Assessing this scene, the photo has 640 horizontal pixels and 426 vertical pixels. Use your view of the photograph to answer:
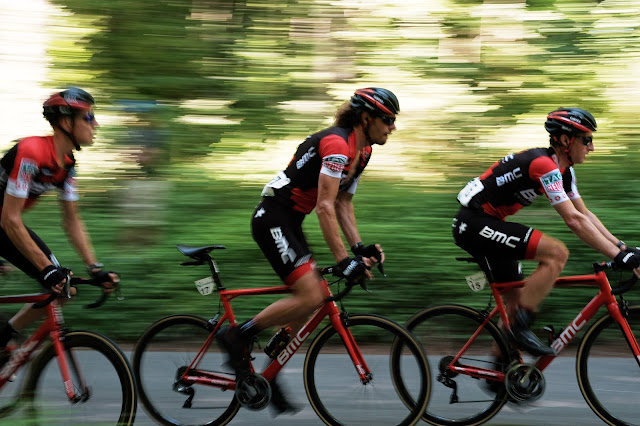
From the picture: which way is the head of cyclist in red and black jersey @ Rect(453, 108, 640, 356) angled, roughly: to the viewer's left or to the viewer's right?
to the viewer's right

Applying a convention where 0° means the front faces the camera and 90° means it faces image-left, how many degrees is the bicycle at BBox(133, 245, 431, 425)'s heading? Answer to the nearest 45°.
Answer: approximately 270°

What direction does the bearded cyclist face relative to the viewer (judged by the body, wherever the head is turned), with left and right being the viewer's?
facing to the right of the viewer

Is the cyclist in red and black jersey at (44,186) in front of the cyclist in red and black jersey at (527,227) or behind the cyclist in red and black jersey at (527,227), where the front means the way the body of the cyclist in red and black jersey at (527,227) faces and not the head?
behind

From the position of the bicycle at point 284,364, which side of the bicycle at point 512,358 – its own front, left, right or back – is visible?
back

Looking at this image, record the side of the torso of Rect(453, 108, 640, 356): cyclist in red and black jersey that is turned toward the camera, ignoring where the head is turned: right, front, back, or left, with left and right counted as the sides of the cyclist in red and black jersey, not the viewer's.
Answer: right

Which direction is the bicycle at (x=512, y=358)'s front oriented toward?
to the viewer's right

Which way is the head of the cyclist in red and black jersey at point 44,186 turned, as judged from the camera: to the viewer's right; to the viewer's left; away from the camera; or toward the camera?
to the viewer's right

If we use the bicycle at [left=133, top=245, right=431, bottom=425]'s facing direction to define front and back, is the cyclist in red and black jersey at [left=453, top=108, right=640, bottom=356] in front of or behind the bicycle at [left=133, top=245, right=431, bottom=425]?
in front

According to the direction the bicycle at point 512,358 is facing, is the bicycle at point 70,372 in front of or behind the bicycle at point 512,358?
behind

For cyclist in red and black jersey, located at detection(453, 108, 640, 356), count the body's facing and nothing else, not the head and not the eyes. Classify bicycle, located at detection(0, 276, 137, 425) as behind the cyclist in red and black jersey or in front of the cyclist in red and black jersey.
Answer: behind
